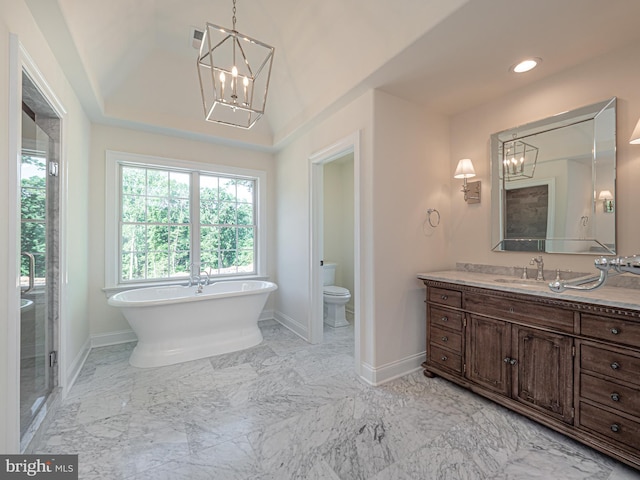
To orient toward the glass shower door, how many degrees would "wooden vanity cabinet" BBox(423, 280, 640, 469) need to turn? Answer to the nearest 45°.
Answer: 0° — it already faces it

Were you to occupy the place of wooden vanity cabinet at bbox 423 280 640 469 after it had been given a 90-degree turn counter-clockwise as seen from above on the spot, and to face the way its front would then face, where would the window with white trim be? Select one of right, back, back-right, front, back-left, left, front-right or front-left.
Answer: back-right

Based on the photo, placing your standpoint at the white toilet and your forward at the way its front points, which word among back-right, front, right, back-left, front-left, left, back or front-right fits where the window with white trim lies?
back-right

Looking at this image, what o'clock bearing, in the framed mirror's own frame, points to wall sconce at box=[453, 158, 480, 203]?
The wall sconce is roughly at 2 o'clock from the framed mirror.

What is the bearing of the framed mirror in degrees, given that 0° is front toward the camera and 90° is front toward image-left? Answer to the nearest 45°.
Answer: approximately 45°

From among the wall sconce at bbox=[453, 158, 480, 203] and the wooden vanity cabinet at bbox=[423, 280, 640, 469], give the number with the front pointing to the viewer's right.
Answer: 0

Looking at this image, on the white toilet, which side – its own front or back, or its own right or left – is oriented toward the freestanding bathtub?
right

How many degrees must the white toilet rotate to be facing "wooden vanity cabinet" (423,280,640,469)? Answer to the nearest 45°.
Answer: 0° — it already faces it

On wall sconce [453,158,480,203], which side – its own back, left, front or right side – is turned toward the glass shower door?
front

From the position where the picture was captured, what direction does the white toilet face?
facing the viewer and to the right of the viewer

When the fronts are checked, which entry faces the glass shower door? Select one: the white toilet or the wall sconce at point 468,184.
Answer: the wall sconce

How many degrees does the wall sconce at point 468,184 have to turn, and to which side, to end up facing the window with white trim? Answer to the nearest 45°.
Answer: approximately 45° to its right
